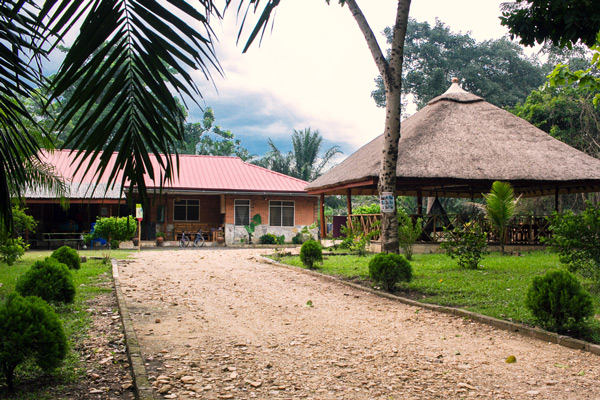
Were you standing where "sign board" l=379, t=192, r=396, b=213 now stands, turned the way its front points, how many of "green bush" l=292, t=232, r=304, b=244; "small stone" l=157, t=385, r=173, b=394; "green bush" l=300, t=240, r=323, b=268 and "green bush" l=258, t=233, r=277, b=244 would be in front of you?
1

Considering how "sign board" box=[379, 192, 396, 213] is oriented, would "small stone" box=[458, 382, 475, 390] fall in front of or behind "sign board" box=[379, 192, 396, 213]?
in front

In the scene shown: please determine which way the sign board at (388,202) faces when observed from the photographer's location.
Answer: facing the viewer

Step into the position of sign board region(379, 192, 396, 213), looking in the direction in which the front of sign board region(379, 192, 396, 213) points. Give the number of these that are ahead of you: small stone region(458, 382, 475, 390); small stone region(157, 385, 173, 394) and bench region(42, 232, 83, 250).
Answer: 2

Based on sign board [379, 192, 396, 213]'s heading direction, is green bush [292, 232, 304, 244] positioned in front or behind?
behind

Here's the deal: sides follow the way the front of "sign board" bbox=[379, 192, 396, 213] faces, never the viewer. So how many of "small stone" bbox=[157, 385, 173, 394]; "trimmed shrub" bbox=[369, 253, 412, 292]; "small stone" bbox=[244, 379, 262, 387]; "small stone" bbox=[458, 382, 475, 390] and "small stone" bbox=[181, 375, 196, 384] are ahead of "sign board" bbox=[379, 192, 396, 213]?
5

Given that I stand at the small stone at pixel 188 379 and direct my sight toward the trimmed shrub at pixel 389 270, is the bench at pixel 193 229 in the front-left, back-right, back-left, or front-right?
front-left

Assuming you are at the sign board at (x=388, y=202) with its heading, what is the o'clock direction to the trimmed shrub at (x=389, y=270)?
The trimmed shrub is roughly at 12 o'clock from the sign board.

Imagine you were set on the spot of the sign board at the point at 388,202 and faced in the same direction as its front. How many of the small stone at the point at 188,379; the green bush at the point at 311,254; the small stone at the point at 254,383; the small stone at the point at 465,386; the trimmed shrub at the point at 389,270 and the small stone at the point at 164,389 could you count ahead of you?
5

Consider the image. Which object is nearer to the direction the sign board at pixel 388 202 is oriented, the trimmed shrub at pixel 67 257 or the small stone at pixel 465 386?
the small stone

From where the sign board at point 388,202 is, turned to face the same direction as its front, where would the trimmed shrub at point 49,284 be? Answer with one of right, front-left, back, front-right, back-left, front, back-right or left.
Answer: front-right

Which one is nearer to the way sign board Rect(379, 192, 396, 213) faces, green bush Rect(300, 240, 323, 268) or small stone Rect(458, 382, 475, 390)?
the small stone

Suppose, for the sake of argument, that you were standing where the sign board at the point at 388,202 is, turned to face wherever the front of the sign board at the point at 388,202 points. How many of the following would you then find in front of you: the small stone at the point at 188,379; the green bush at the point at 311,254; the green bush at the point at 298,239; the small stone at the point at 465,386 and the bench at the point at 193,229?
2

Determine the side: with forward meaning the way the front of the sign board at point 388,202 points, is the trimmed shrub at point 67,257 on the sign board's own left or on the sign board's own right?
on the sign board's own right

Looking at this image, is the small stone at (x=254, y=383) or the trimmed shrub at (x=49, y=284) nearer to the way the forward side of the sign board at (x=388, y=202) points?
the small stone
